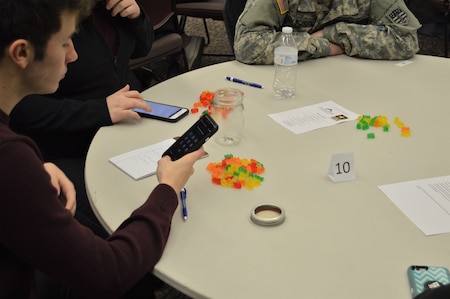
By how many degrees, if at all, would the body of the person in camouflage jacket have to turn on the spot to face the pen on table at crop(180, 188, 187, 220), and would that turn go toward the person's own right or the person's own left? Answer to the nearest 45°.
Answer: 0° — they already face it

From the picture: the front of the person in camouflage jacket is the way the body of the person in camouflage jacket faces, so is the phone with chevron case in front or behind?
in front

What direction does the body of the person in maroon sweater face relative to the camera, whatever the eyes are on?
to the viewer's right

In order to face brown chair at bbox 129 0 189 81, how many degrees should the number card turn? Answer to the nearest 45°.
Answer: approximately 135° to its right

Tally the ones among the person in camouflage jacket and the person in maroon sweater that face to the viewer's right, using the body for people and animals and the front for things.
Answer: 1

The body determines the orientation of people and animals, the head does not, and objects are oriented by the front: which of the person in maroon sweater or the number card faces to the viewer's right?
the person in maroon sweater

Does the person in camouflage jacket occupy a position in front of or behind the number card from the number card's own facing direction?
behind

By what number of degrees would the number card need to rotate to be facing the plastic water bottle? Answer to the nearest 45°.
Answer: approximately 180°

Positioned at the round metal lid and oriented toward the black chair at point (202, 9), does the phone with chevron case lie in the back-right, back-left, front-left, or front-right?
back-right

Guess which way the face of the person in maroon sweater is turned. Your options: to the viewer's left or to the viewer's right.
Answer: to the viewer's right
